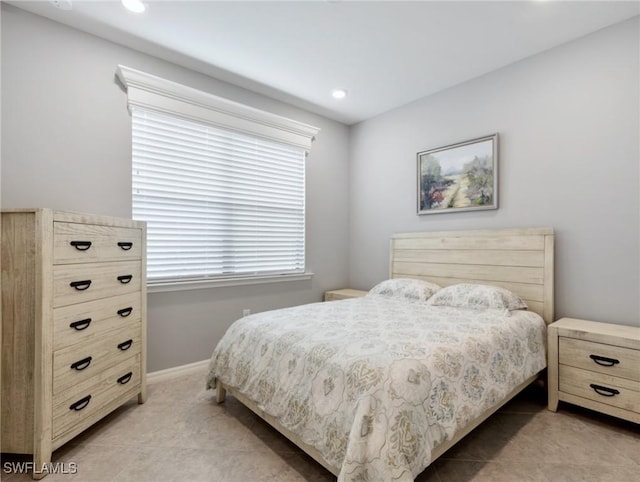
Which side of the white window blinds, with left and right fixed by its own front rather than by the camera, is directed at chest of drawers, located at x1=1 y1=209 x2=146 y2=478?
right

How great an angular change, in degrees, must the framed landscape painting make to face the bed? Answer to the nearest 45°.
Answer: approximately 45° to its left

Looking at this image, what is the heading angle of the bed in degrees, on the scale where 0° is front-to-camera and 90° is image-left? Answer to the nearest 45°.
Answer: approximately 45°

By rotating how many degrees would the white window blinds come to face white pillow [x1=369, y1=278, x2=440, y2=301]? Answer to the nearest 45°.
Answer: approximately 45° to its left

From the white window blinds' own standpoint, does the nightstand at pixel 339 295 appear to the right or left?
on its left

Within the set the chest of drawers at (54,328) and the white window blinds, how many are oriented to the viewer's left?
0

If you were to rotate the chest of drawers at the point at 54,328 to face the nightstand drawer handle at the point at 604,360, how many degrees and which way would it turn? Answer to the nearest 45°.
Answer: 0° — it already faces it

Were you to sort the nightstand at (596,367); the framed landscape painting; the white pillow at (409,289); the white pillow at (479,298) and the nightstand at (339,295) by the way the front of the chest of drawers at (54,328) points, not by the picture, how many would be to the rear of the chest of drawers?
0

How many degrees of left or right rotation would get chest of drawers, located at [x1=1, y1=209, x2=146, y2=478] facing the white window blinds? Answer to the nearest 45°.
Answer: approximately 90° to its left

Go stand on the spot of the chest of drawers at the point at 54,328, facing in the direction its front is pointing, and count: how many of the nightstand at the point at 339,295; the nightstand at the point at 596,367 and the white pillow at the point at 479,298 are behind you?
0

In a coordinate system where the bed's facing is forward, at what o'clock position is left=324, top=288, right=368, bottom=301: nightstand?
The nightstand is roughly at 4 o'clock from the bed.

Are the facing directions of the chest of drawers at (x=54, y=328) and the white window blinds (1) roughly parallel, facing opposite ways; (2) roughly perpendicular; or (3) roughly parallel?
roughly parallel

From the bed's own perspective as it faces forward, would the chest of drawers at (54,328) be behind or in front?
in front

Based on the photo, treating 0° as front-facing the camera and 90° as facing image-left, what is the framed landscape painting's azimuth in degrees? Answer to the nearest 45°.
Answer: approximately 45°

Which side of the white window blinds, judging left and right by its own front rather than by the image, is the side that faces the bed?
front

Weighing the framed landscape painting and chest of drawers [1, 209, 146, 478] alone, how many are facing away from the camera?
0

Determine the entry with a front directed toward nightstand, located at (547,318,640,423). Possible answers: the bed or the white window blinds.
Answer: the white window blinds

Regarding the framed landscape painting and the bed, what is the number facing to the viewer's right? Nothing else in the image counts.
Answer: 0
